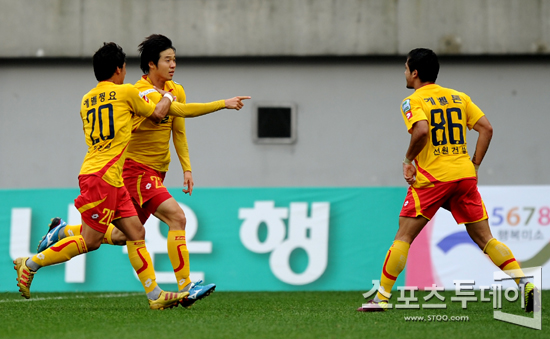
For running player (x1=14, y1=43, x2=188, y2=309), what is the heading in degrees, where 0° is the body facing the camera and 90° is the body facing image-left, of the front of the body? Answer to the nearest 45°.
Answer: approximately 225°

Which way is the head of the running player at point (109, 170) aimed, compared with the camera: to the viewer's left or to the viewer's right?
to the viewer's right

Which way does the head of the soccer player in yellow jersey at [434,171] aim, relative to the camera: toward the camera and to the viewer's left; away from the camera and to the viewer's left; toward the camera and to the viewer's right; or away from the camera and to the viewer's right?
away from the camera and to the viewer's left

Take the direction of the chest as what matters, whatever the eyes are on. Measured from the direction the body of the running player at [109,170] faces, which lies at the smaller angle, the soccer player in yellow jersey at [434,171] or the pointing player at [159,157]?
the pointing player

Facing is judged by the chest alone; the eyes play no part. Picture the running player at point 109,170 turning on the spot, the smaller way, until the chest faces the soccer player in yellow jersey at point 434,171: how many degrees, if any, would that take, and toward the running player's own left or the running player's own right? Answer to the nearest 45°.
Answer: approximately 45° to the running player's own right
